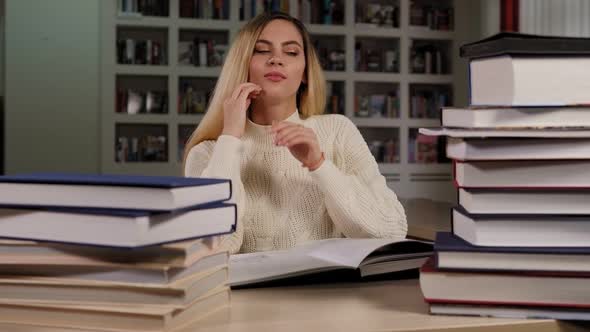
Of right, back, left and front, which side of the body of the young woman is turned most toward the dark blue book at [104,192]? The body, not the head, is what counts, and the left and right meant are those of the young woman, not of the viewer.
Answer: front

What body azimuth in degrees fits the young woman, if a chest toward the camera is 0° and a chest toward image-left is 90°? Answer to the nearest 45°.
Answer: approximately 0°

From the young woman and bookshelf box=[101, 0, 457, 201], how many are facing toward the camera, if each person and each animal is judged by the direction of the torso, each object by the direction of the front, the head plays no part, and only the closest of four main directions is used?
2

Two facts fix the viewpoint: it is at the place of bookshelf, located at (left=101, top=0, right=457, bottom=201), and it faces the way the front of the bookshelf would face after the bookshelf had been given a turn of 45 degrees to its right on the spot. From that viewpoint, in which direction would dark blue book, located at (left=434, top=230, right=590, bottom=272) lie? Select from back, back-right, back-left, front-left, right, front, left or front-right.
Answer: front-left

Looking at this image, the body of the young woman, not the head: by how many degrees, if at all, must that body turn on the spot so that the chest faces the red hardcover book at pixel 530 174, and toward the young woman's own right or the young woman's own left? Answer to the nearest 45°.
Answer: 0° — they already face it

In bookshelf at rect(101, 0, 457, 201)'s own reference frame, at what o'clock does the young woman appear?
The young woman is roughly at 12 o'clock from the bookshelf.

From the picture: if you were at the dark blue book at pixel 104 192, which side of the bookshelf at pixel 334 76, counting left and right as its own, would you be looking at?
front

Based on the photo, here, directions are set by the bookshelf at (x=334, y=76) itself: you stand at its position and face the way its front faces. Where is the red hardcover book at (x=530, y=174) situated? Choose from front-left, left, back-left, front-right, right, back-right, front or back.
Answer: front

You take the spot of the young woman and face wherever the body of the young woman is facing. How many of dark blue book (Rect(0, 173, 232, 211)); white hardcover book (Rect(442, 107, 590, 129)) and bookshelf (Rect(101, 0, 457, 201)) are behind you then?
1

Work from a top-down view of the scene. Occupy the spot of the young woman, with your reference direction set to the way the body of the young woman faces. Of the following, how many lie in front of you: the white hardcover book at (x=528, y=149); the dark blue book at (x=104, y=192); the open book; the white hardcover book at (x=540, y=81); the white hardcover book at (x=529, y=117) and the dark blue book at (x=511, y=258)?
6

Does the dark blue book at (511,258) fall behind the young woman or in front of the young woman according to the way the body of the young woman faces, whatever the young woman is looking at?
in front

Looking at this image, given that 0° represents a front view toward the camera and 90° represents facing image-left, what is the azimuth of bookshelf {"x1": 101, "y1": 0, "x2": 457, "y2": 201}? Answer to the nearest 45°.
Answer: approximately 0°
